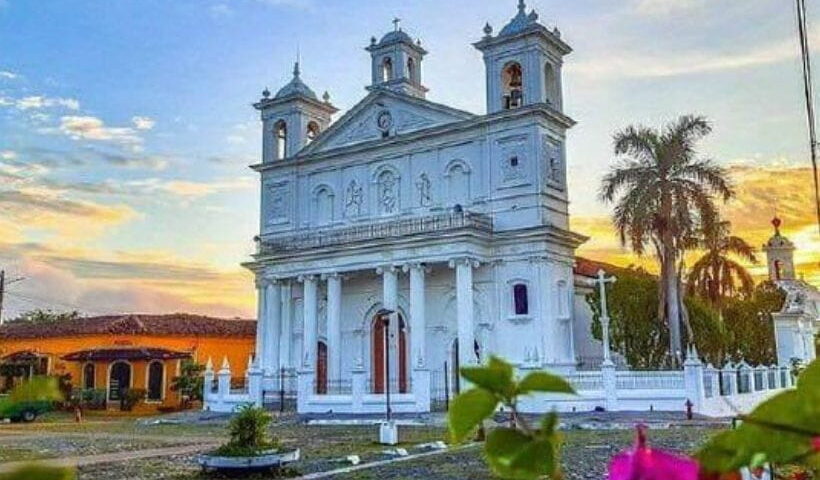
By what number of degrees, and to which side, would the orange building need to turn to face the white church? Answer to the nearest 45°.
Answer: approximately 45° to its left

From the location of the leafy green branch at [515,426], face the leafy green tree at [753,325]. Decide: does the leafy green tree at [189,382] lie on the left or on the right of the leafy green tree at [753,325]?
left

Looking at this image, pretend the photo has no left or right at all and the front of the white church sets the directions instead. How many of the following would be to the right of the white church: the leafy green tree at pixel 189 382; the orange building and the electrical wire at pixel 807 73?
2

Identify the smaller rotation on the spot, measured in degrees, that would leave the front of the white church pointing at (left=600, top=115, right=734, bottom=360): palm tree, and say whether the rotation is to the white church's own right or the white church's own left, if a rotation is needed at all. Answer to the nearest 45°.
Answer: approximately 90° to the white church's own left

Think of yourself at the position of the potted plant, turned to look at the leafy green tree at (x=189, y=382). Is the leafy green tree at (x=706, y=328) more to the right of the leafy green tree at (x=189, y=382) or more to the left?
right

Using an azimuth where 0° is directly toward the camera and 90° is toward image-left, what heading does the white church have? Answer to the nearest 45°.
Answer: approximately 45°

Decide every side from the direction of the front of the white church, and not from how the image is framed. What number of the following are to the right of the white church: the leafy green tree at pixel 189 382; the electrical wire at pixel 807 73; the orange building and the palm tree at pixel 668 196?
2

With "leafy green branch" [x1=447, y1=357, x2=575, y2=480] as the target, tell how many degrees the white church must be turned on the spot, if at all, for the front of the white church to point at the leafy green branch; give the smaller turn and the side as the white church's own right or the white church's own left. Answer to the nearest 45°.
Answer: approximately 45° to the white church's own left

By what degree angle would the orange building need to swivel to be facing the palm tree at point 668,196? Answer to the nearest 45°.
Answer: approximately 45° to its left

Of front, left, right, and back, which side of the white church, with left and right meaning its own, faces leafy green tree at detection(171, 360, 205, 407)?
right

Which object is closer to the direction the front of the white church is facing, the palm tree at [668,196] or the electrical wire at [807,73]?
the electrical wire

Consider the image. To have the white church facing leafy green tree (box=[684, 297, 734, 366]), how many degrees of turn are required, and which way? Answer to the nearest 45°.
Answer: approximately 135° to its left

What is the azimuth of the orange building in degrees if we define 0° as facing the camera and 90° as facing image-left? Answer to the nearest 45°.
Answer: approximately 0°

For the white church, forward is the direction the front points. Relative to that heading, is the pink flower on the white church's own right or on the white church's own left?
on the white church's own left
